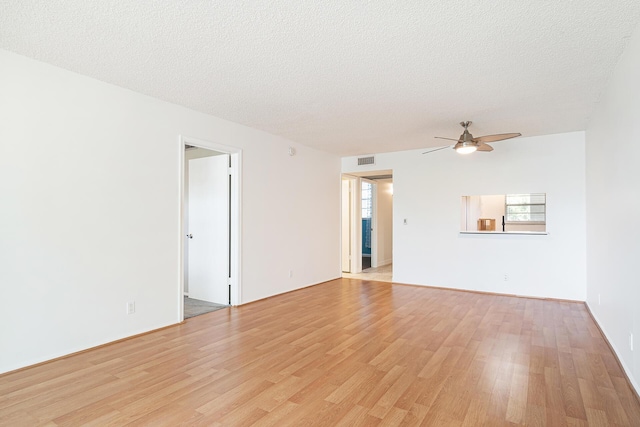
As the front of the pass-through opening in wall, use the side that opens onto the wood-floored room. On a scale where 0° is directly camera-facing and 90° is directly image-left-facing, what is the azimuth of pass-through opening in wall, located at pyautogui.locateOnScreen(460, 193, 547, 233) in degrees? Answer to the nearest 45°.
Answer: approximately 0°

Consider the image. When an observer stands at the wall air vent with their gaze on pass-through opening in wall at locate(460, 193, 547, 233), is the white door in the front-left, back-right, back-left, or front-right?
back-right

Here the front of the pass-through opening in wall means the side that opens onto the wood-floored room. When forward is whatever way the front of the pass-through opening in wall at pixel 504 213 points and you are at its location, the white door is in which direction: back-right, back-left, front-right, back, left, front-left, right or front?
front-right
